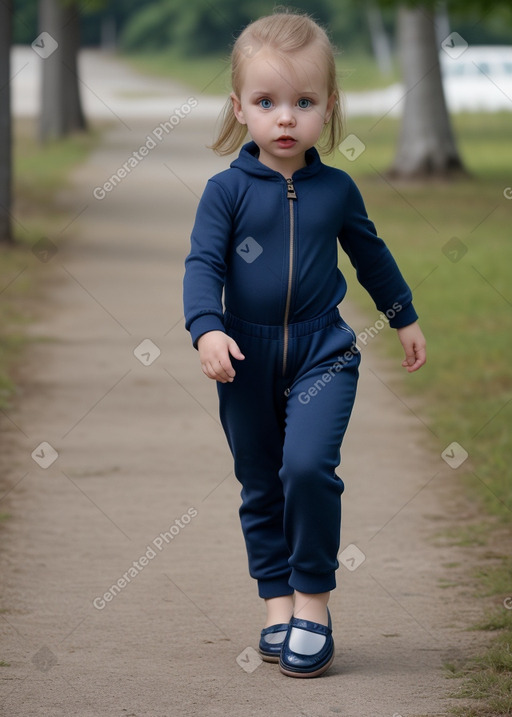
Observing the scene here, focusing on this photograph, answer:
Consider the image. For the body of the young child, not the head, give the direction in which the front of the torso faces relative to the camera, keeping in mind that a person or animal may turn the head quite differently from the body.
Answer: toward the camera

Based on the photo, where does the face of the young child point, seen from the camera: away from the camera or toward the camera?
toward the camera
